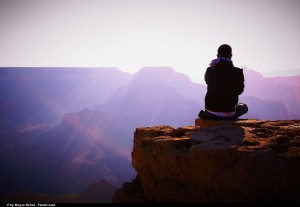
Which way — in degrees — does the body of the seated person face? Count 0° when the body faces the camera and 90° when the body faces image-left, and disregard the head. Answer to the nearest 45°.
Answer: approximately 180°
